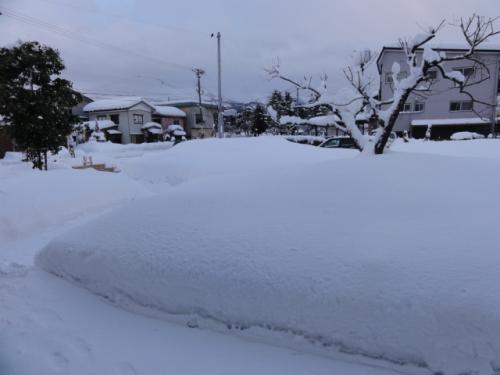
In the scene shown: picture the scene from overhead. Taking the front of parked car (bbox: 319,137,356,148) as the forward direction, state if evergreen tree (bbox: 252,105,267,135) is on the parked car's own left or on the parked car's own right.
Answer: on the parked car's own right

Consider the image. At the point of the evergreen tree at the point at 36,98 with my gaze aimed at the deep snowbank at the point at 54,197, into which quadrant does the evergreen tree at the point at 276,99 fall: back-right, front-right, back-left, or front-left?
back-left

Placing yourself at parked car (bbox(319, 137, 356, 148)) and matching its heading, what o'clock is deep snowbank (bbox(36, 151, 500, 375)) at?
The deep snowbank is roughly at 9 o'clock from the parked car.

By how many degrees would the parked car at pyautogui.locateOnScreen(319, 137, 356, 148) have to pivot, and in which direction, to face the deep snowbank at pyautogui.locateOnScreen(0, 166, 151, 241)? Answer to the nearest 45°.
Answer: approximately 45° to its left

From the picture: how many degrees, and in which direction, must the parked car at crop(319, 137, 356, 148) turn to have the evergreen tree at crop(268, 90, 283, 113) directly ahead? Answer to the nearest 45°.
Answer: approximately 90° to its right

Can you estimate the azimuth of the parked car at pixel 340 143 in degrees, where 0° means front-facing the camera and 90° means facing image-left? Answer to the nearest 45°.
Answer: approximately 90°

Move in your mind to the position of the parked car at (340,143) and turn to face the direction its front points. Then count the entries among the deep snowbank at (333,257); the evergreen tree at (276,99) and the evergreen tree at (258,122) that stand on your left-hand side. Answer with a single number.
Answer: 1

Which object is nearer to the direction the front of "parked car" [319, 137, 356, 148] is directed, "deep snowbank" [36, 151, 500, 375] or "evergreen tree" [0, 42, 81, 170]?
the evergreen tree

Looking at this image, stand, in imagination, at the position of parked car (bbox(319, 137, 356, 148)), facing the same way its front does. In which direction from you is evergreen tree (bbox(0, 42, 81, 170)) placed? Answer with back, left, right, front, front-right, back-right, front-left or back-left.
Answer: front-left
